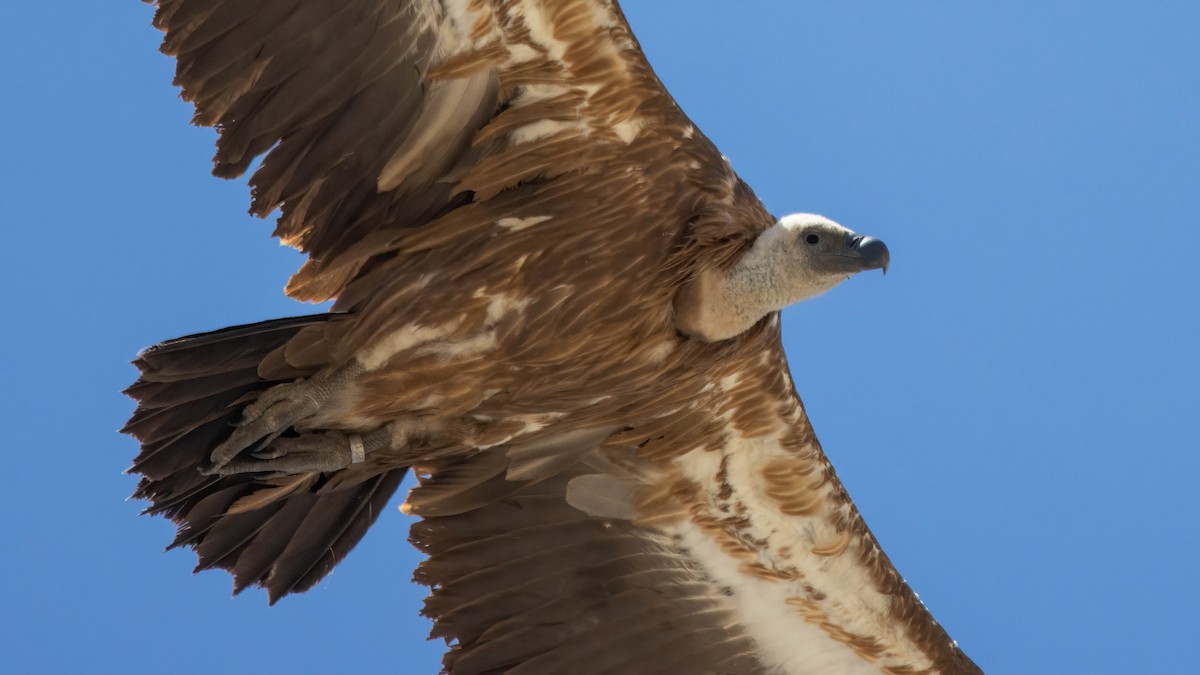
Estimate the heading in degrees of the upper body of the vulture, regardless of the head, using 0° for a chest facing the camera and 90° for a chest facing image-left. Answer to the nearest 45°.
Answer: approximately 270°
